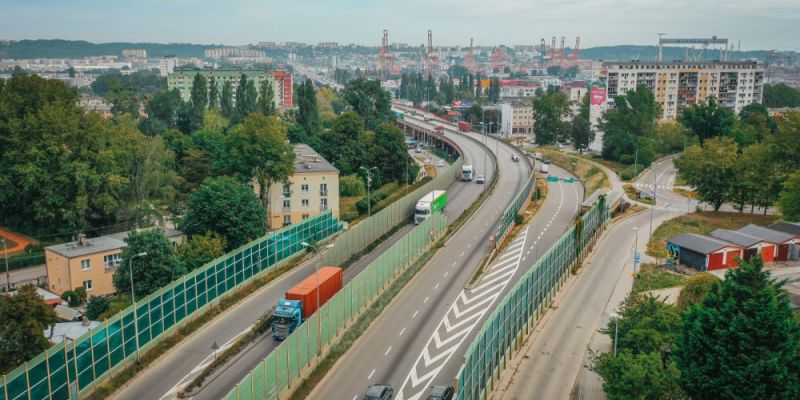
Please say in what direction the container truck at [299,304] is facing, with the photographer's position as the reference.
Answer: facing the viewer and to the left of the viewer

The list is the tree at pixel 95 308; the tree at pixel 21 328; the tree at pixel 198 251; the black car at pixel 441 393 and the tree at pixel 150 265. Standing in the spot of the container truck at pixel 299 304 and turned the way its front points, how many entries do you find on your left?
1

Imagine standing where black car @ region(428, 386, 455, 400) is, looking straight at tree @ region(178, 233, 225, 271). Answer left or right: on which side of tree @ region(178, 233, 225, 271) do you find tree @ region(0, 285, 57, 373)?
left

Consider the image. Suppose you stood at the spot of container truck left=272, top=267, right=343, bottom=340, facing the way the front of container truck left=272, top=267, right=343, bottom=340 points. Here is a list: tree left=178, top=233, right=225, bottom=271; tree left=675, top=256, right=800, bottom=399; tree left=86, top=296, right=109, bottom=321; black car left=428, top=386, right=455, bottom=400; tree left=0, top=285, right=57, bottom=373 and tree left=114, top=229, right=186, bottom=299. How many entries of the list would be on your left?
2

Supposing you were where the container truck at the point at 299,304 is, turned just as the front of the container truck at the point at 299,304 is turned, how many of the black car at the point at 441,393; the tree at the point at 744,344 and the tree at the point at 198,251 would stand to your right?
1

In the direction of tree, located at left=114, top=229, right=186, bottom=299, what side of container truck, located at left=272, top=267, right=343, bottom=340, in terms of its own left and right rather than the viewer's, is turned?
right

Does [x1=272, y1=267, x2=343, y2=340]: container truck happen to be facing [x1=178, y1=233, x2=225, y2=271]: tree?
no

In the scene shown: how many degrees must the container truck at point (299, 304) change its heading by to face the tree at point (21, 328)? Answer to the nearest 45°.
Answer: approximately 45° to its right

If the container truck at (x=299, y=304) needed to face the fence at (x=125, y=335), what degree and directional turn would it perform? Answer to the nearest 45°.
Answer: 0° — it already faces it

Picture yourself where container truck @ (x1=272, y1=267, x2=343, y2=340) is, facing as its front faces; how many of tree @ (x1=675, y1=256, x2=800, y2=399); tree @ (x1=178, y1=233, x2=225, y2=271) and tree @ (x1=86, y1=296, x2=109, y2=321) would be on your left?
1

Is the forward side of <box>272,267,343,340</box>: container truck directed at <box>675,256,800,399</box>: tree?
no

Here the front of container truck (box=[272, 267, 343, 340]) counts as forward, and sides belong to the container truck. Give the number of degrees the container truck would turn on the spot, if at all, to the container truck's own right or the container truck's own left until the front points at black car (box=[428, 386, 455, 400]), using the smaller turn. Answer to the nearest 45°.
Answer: approximately 90° to the container truck's own left

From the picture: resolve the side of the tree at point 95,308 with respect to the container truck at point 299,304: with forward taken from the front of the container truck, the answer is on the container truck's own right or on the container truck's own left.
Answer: on the container truck's own right

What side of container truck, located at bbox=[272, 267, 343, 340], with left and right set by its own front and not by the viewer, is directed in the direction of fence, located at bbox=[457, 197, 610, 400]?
left
